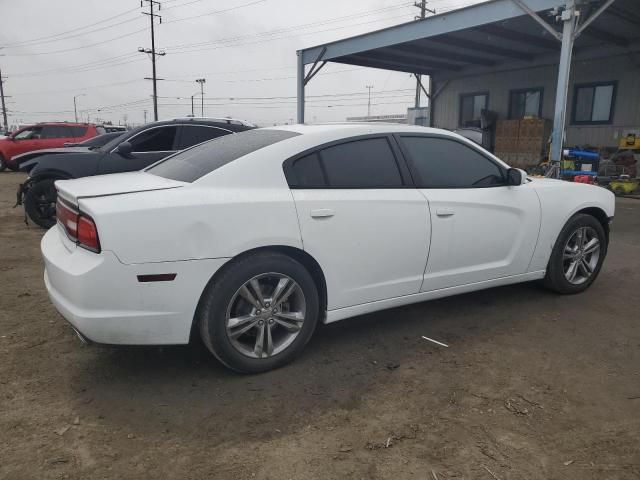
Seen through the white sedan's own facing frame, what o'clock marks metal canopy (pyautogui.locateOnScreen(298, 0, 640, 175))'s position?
The metal canopy is roughly at 11 o'clock from the white sedan.

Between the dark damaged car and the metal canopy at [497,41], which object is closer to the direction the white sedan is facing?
the metal canopy

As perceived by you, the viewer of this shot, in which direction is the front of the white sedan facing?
facing away from the viewer and to the right of the viewer

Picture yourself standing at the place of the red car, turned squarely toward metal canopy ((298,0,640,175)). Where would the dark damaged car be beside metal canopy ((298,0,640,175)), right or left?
right

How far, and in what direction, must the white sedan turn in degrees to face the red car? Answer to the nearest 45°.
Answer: approximately 90° to its left

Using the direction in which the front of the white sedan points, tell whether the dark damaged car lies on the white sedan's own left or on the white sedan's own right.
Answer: on the white sedan's own left
